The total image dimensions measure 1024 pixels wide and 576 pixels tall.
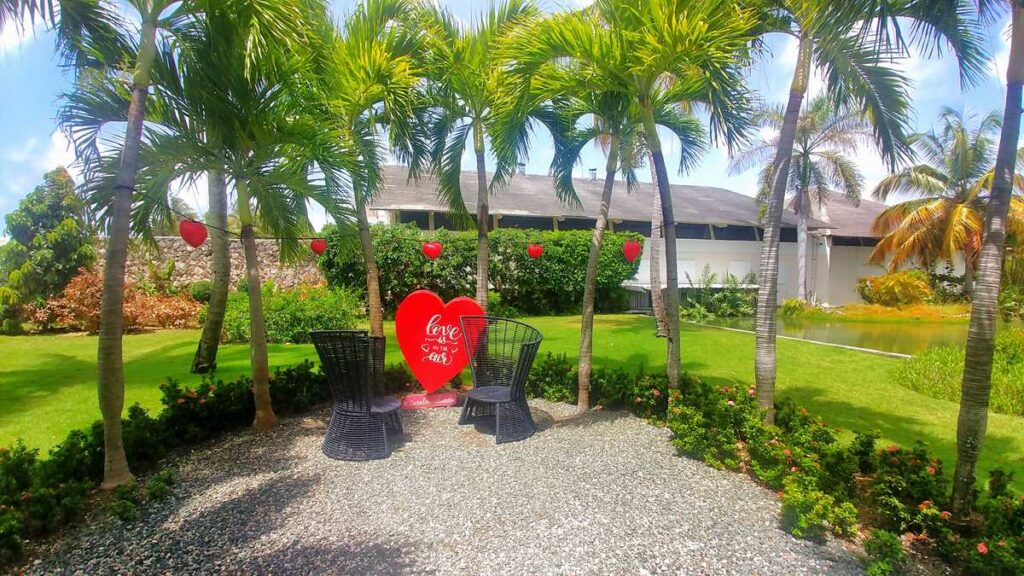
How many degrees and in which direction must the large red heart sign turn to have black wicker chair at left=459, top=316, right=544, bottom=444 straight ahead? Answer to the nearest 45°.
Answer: approximately 45° to its left

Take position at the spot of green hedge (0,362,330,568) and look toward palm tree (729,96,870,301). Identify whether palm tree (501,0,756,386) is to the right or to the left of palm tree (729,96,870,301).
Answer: right

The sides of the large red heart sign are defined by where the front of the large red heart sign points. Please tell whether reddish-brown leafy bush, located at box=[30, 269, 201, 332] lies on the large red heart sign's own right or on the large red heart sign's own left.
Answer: on the large red heart sign's own right

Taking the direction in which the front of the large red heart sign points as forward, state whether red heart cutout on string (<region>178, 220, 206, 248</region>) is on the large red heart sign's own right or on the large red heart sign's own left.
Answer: on the large red heart sign's own right

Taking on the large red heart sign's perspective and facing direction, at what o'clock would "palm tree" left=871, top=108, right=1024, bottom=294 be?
The palm tree is roughly at 8 o'clock from the large red heart sign.

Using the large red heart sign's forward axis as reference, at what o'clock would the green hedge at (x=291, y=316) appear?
The green hedge is roughly at 5 o'clock from the large red heart sign.

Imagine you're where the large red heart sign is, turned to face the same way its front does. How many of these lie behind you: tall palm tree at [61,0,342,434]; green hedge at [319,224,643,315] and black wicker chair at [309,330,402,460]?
1

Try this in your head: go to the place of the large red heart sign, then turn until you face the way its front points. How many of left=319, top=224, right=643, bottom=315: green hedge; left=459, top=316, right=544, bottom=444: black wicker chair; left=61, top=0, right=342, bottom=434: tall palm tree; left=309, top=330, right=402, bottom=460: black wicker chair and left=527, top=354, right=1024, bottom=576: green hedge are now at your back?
1

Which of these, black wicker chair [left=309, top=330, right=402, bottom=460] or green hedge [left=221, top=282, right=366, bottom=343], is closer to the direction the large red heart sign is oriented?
the black wicker chair

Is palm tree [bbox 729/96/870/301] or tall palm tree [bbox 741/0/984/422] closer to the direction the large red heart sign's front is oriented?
the tall palm tree

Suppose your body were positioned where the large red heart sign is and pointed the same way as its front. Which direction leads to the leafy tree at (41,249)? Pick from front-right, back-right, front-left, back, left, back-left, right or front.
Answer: back-right

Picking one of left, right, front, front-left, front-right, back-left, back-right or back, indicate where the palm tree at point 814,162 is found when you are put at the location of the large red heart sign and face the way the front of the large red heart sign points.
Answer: back-left

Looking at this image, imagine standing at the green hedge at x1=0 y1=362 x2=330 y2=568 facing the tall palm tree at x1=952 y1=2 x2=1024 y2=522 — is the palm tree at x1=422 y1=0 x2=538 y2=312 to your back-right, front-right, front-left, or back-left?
front-left

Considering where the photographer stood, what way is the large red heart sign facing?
facing the viewer

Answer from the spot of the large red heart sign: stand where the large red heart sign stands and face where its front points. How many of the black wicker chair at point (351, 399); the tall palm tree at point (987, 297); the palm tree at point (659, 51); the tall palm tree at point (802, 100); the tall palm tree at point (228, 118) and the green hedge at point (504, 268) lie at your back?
1
